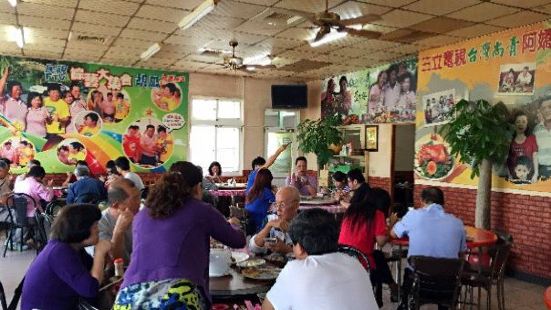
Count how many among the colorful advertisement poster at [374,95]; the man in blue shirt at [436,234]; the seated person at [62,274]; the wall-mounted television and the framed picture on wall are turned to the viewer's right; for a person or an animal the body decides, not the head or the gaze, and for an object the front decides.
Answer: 1

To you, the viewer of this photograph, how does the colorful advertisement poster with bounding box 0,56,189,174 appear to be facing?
facing the viewer and to the right of the viewer

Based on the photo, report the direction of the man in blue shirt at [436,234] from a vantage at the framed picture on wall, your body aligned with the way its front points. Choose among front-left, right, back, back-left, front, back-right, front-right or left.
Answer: front

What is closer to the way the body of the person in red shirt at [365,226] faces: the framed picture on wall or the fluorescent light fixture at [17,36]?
the framed picture on wall

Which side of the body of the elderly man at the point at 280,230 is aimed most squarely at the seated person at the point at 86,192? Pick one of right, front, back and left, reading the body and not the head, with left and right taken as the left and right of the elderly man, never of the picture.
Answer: right

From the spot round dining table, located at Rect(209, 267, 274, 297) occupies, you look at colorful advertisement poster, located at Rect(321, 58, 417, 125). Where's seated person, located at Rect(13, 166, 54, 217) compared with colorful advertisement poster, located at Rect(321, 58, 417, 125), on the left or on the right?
left

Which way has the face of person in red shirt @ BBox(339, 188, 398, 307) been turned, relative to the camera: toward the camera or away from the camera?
away from the camera

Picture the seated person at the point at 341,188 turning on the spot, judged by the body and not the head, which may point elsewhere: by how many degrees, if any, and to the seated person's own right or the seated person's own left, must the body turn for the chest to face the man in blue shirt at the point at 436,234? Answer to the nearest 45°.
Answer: approximately 45° to the seated person's own left

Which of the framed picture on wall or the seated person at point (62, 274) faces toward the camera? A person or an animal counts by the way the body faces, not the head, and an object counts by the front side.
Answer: the framed picture on wall

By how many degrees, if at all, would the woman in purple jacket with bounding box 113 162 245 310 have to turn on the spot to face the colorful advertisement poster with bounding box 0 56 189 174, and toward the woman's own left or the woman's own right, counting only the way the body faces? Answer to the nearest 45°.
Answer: approximately 45° to the woman's own left

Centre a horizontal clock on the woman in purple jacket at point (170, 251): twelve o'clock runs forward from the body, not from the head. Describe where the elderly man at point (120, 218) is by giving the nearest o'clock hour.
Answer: The elderly man is roughly at 10 o'clock from the woman in purple jacket.

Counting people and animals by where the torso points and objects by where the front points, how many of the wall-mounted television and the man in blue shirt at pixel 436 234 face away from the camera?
1

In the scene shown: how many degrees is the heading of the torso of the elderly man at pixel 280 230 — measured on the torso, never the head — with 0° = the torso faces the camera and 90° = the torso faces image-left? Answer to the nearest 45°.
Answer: approximately 45°

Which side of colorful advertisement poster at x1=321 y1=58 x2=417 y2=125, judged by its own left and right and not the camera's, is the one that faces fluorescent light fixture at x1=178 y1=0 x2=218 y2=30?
front

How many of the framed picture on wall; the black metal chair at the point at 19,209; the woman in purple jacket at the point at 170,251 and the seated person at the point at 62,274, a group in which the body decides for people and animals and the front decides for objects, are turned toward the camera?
1

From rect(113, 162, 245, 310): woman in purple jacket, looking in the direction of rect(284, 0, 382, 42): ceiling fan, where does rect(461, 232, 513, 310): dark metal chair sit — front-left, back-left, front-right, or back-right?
front-right
